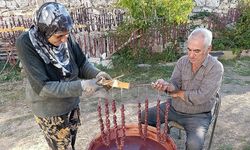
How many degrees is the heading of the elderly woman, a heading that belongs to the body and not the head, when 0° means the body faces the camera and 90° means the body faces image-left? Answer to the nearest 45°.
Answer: approximately 315°

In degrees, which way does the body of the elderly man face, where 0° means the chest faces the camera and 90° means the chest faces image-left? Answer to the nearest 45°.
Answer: approximately 45°

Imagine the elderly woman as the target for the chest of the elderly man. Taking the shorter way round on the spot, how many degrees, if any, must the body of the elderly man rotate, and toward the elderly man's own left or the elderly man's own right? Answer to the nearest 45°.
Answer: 0° — they already face them

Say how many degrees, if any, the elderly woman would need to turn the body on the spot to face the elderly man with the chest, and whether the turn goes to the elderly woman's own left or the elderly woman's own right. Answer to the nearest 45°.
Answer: approximately 45° to the elderly woman's own left
